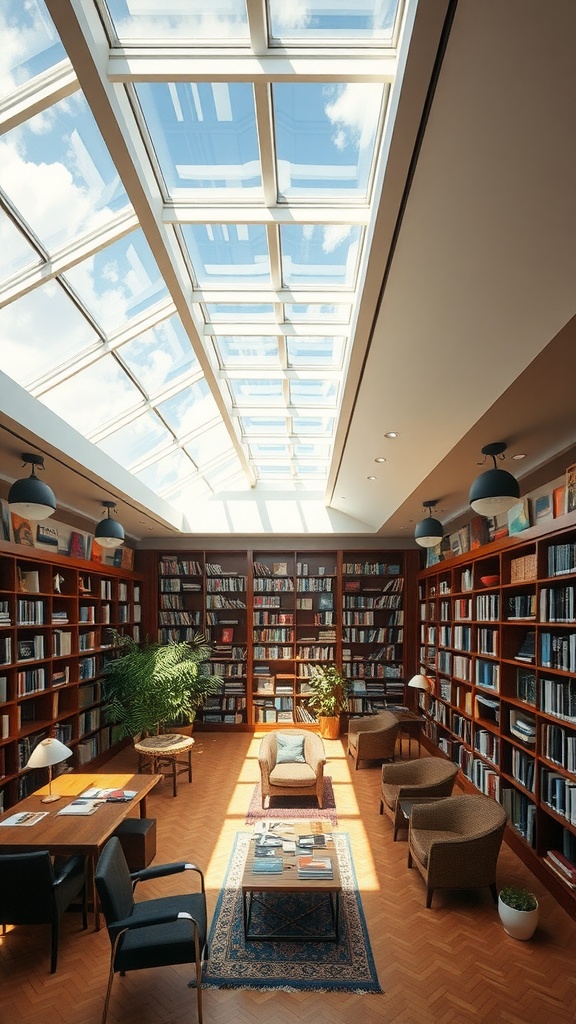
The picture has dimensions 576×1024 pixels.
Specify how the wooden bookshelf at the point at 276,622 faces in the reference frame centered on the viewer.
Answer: facing the viewer

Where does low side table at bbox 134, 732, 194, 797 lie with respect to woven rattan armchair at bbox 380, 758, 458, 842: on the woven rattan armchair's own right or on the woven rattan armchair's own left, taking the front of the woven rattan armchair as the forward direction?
on the woven rattan armchair's own right

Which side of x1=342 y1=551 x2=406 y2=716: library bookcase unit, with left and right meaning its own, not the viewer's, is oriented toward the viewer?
front

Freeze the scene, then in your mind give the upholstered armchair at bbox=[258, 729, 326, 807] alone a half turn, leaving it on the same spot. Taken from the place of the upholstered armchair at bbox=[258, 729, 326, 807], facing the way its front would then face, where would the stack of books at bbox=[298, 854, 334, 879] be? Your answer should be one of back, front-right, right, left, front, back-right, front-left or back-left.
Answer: back

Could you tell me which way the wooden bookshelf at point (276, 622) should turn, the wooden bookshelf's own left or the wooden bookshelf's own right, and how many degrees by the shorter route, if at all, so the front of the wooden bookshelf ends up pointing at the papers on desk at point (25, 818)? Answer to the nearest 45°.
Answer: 0° — it already faces it

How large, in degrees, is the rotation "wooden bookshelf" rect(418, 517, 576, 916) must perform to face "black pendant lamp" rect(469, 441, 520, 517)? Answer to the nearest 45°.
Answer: approximately 45° to its left

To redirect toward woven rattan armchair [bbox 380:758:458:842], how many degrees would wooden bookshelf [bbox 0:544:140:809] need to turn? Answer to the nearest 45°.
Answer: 0° — it already faces it

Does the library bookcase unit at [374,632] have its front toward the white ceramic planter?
yes

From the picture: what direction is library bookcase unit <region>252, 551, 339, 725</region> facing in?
toward the camera

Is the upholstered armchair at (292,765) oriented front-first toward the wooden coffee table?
yes
